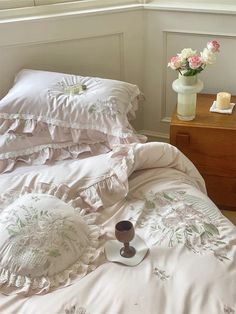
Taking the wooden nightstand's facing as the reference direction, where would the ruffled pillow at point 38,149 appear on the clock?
The ruffled pillow is roughly at 2 o'clock from the wooden nightstand.

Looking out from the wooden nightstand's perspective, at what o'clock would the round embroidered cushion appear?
The round embroidered cushion is roughly at 1 o'clock from the wooden nightstand.

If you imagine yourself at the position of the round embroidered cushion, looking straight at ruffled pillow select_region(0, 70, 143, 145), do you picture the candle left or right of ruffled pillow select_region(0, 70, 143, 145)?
right

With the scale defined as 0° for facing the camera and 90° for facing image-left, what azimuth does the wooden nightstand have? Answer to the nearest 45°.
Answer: approximately 0°

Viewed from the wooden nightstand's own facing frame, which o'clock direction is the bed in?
The bed is roughly at 1 o'clock from the wooden nightstand.

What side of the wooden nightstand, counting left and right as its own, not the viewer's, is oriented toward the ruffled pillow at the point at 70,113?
right
